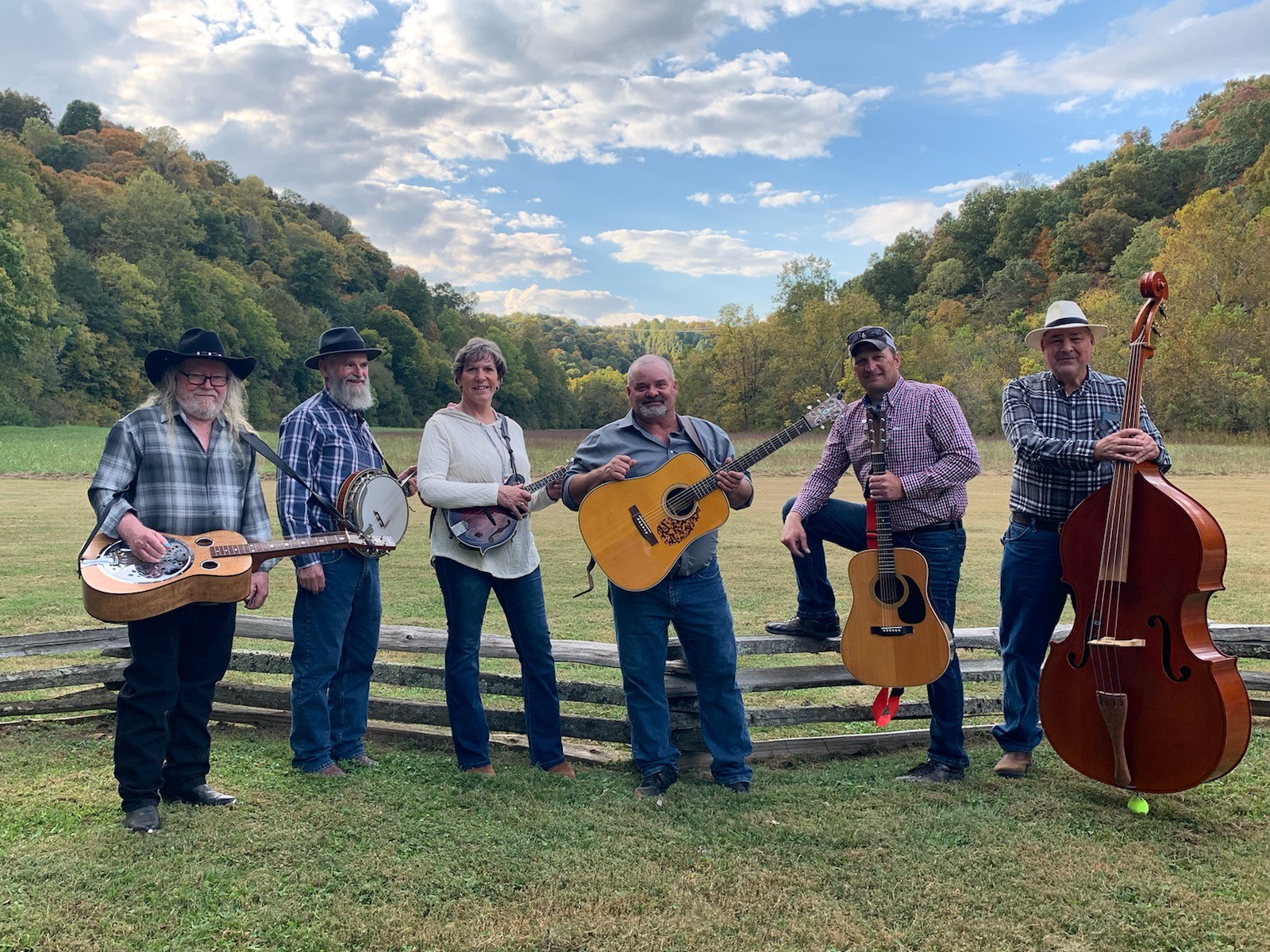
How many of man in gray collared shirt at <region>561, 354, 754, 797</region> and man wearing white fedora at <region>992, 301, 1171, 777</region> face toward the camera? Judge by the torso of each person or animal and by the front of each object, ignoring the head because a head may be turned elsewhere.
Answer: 2

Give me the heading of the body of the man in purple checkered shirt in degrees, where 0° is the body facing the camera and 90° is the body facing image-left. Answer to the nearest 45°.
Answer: approximately 45°

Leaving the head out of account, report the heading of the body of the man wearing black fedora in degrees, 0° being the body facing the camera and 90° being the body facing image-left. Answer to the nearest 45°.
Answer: approximately 315°

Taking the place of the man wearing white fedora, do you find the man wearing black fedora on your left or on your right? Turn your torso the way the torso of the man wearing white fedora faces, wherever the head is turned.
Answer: on your right
